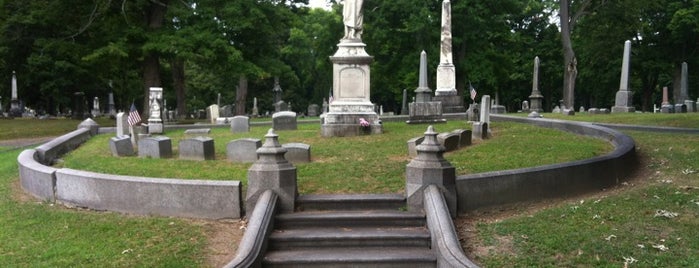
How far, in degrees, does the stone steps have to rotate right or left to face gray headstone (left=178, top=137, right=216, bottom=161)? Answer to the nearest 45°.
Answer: approximately 135° to its right

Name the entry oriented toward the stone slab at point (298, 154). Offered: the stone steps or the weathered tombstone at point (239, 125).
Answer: the weathered tombstone

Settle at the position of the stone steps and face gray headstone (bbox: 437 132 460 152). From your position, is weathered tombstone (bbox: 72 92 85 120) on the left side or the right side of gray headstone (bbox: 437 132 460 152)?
left

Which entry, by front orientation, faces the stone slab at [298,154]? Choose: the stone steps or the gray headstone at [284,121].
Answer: the gray headstone

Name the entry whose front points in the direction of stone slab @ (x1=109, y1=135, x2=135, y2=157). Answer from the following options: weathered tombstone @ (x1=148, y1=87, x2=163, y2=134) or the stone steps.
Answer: the weathered tombstone
